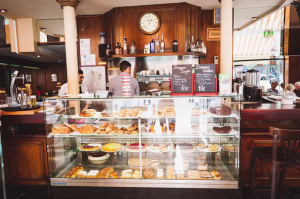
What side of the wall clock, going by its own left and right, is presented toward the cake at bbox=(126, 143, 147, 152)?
front

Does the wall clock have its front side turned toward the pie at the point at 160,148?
yes

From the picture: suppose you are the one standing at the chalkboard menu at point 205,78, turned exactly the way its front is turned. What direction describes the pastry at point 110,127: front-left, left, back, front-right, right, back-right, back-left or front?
right

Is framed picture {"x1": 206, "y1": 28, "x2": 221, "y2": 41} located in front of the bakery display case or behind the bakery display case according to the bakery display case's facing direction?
behind

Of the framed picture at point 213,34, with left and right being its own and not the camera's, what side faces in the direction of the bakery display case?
front

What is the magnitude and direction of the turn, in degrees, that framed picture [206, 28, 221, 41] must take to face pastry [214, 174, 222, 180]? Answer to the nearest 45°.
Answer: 0° — it already faces it

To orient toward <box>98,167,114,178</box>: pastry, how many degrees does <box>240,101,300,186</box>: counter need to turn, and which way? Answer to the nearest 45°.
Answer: approximately 45° to its right
